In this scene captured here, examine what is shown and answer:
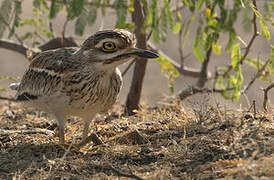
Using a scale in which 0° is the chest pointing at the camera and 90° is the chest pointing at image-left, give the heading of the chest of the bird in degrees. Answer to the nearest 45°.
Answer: approximately 315°

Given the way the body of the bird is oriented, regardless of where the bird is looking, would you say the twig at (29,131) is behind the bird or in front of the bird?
behind
